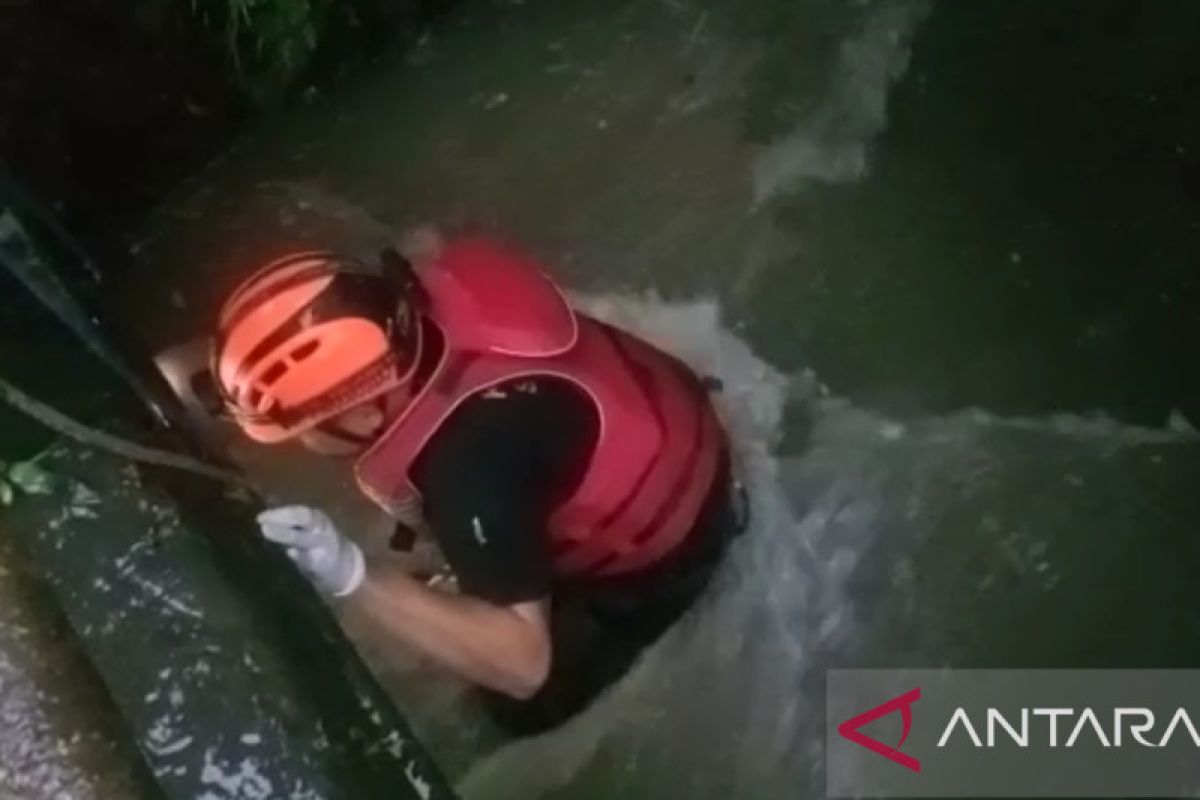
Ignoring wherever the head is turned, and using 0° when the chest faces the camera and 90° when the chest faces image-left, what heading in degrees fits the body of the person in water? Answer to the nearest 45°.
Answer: approximately 90°

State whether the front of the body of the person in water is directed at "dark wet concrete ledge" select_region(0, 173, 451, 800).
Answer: yes

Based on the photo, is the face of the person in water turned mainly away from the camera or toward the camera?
toward the camera
